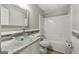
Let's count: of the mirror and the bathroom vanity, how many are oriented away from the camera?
0

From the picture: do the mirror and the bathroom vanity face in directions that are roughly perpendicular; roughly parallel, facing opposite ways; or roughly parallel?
roughly parallel

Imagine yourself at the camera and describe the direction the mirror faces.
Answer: facing the viewer and to the right of the viewer
